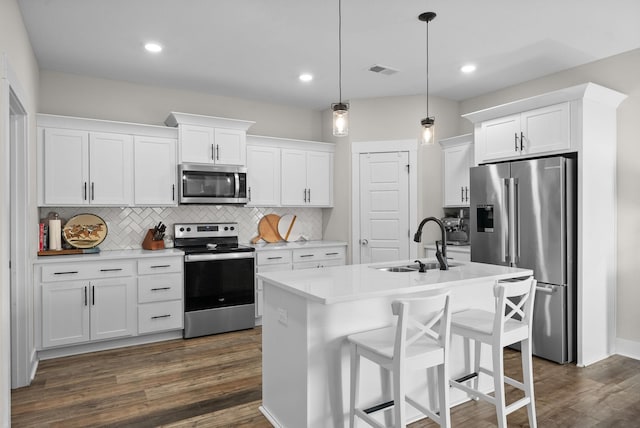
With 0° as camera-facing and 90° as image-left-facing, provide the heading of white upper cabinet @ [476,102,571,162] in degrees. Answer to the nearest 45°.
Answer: approximately 45°

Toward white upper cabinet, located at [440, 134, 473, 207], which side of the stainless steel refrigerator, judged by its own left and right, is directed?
right

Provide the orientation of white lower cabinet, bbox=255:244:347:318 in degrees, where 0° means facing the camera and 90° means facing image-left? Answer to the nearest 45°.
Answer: approximately 315°

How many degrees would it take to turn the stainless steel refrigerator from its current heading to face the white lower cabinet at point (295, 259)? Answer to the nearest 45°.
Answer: approximately 45° to its right

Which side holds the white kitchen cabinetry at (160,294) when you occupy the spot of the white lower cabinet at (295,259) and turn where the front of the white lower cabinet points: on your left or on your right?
on your right
